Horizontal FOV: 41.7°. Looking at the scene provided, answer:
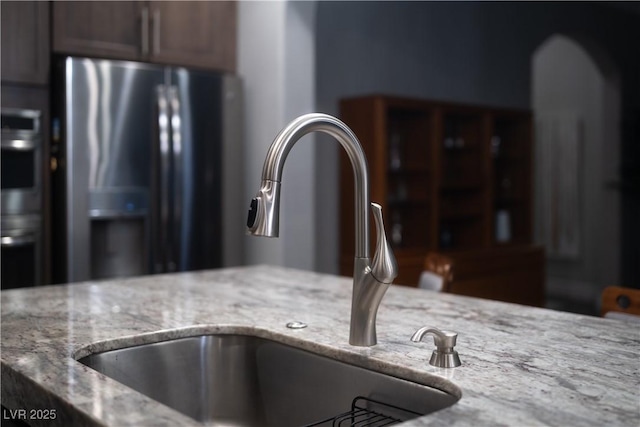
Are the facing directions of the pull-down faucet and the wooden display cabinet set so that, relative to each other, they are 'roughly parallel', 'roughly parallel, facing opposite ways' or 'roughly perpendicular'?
roughly perpendicular

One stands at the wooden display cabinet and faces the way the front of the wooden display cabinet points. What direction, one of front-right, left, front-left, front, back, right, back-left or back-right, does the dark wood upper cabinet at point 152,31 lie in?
right

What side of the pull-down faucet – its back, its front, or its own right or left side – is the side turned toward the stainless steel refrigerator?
right

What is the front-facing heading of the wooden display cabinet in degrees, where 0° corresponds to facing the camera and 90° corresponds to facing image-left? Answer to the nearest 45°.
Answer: approximately 315°

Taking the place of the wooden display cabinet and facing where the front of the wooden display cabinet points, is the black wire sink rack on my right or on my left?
on my right

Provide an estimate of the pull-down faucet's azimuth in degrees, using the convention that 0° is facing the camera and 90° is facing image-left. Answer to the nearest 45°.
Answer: approximately 45°

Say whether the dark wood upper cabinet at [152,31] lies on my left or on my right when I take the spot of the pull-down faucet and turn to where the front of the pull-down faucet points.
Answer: on my right

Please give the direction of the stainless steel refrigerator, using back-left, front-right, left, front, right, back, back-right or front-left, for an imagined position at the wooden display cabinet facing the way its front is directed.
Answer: right

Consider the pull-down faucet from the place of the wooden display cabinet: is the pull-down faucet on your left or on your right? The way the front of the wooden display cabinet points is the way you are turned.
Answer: on your right

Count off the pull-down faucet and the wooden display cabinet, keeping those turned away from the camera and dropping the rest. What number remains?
0
